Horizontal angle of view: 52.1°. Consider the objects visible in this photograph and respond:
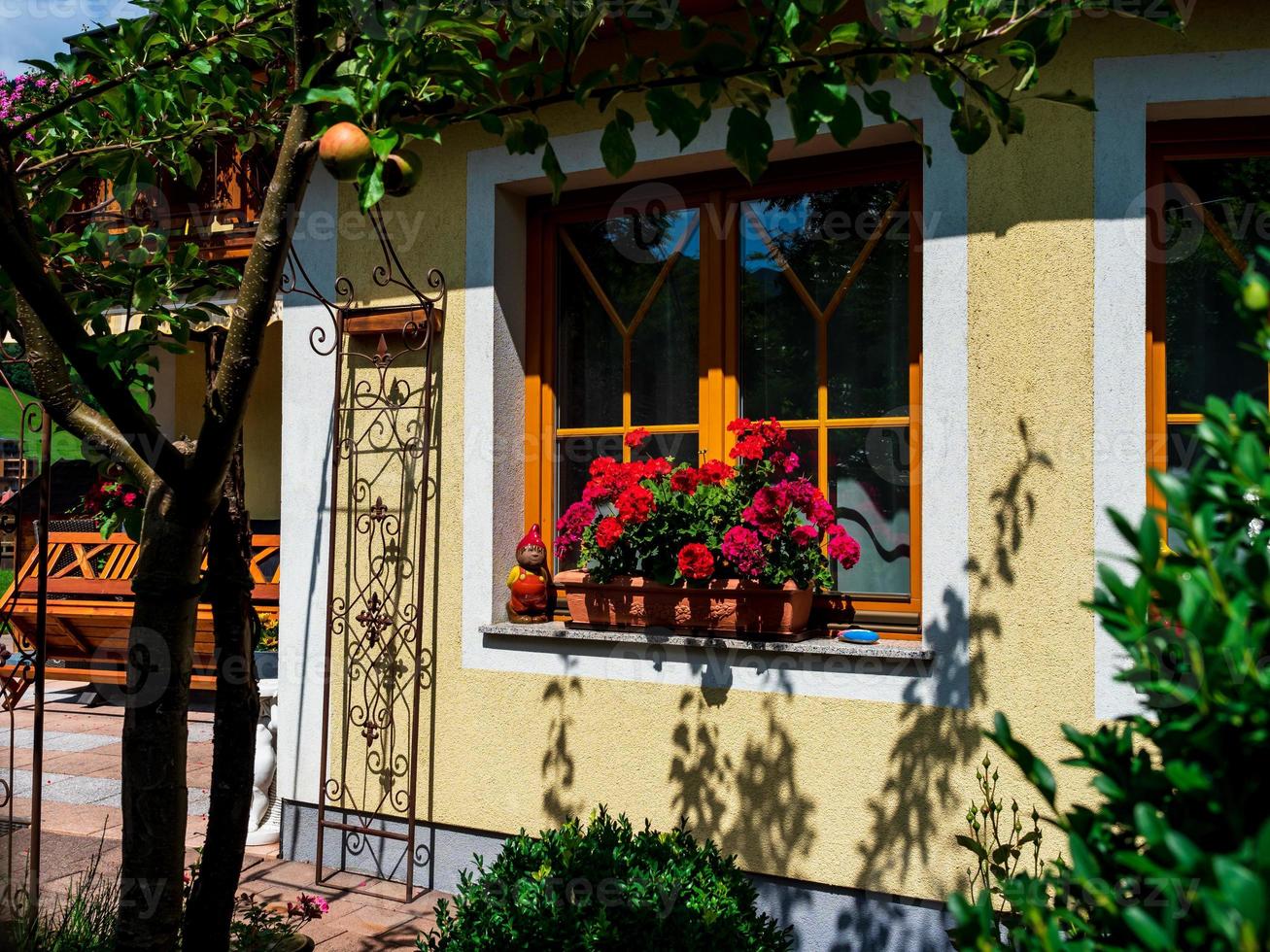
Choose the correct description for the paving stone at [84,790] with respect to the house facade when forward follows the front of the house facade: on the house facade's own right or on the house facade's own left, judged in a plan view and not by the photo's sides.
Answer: on the house facade's own right

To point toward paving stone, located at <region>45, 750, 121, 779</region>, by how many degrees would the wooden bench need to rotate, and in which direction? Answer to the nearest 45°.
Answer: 0° — it already faces it

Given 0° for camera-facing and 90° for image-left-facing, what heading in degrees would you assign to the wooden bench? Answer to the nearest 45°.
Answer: approximately 0°

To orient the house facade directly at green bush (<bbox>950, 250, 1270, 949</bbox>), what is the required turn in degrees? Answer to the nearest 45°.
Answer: approximately 45° to its left

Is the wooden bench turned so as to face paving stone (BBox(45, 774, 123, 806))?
yes

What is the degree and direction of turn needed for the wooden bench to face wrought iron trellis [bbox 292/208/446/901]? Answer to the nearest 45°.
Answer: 0° — it already faces it
